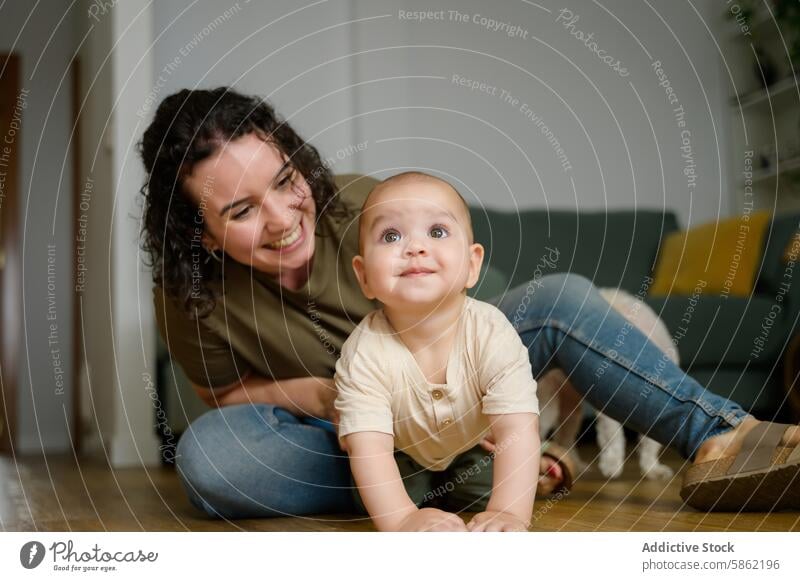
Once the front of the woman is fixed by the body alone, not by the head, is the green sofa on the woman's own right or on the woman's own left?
on the woman's own left

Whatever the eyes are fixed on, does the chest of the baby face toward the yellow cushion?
no

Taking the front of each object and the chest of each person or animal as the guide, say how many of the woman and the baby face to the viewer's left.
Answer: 0

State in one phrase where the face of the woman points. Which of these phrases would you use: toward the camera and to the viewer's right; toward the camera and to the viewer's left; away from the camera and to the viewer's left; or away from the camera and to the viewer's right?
toward the camera and to the viewer's right

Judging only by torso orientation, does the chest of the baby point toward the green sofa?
no

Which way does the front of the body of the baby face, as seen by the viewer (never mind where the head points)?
toward the camera

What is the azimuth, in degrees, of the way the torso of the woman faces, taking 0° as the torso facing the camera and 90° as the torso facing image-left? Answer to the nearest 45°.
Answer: approximately 315°

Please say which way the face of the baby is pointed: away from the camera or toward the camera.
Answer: toward the camera
